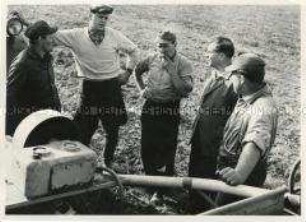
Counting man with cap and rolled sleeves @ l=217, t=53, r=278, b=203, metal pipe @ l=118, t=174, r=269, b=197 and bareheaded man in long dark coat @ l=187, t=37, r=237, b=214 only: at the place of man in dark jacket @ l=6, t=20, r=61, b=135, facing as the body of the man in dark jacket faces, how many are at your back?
0

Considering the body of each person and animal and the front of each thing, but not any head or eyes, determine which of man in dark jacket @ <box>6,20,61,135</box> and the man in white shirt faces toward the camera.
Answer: the man in white shirt

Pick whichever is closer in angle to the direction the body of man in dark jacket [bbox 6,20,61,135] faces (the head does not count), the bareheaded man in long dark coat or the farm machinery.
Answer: the bareheaded man in long dark coat

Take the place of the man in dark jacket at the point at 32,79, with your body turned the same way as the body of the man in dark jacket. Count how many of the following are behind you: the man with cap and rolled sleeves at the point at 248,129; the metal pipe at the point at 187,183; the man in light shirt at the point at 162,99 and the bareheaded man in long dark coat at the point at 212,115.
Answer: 0

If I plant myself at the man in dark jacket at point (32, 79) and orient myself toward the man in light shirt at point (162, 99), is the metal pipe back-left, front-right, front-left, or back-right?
front-right

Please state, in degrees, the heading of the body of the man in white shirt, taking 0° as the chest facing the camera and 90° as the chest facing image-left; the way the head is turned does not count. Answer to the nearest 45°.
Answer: approximately 0°

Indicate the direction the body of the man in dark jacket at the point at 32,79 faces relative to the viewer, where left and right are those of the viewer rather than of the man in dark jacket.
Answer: facing to the right of the viewer

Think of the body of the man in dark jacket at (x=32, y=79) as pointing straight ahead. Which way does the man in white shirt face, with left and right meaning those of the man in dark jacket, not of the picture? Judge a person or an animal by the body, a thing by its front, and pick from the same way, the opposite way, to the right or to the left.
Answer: to the right

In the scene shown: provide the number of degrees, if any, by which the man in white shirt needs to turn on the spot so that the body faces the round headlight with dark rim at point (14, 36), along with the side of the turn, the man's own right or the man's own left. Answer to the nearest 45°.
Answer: approximately 90° to the man's own right

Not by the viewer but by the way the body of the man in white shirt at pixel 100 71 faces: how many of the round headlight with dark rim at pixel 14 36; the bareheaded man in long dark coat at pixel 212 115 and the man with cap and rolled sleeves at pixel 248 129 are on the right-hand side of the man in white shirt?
1
